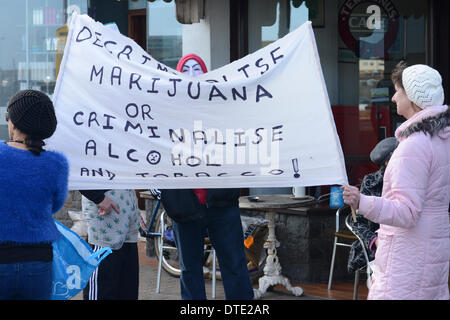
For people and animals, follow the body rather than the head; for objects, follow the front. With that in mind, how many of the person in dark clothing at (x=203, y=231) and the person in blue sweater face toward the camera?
1

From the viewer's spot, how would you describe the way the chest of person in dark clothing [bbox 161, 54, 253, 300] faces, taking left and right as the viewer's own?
facing the viewer

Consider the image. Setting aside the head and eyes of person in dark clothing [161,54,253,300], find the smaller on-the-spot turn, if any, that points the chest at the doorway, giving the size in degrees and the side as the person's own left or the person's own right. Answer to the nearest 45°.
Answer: approximately 180°

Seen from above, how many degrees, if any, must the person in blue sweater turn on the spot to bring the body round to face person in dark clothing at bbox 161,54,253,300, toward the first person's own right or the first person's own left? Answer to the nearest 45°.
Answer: approximately 90° to the first person's own right

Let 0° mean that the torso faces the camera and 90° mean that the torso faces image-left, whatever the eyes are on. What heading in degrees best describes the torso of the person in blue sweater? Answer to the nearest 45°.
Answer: approximately 135°

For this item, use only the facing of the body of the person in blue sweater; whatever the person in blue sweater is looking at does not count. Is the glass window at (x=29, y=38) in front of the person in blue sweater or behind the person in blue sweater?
in front

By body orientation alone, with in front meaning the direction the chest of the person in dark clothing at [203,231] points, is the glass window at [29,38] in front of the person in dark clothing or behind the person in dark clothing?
behind
